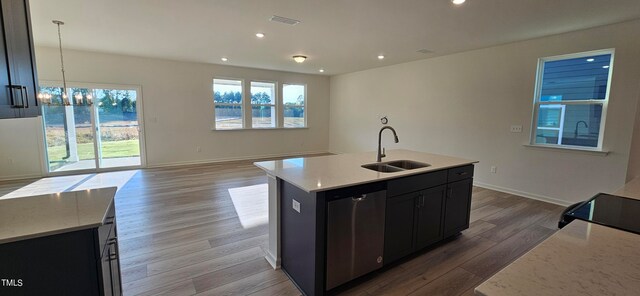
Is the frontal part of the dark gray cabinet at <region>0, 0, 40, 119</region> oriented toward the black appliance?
yes

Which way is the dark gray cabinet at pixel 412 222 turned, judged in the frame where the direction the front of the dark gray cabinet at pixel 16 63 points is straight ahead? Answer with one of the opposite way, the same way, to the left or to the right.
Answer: to the right

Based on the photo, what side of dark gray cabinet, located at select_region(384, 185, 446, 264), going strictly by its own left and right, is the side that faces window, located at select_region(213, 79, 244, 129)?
back

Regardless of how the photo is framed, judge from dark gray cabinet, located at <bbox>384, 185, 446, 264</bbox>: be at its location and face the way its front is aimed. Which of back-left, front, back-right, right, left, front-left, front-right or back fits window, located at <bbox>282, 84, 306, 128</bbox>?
back

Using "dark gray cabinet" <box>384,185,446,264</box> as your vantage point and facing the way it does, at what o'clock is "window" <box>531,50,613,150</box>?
The window is roughly at 9 o'clock from the dark gray cabinet.

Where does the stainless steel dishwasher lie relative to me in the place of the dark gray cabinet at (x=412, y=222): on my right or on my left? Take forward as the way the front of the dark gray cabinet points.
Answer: on my right
